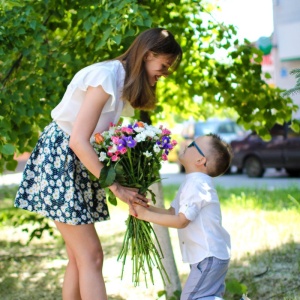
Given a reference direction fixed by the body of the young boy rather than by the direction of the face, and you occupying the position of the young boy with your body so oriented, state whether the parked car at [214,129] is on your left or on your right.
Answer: on your right

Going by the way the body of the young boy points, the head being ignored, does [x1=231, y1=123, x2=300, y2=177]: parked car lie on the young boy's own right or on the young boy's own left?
on the young boy's own right

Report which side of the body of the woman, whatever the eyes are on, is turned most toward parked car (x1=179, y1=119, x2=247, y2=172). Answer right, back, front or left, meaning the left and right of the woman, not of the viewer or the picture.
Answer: left

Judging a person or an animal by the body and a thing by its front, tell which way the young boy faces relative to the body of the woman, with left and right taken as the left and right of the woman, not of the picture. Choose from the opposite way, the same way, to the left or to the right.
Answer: the opposite way

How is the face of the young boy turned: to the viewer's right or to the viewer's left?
to the viewer's left

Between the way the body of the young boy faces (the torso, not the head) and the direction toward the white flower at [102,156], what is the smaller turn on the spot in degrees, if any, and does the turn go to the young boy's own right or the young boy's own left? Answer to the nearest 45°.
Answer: approximately 45° to the young boy's own left

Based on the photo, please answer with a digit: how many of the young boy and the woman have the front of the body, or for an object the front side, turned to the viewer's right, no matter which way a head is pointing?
1

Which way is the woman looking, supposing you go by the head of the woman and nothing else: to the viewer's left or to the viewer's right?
to the viewer's right

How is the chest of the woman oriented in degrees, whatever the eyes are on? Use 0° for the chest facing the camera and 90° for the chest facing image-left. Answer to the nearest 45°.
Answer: approximately 270°

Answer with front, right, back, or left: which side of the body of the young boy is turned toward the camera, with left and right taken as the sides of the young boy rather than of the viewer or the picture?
left
